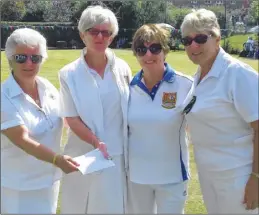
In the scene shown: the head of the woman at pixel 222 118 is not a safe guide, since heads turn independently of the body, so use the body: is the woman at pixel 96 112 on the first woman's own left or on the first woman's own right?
on the first woman's own right

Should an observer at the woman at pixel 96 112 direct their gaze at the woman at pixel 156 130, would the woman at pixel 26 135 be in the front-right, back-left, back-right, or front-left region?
back-right

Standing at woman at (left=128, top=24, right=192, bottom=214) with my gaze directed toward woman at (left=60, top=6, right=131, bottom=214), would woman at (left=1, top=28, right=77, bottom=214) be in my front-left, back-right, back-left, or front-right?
front-left

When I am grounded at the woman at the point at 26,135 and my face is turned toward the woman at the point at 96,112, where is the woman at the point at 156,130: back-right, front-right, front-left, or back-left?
front-right

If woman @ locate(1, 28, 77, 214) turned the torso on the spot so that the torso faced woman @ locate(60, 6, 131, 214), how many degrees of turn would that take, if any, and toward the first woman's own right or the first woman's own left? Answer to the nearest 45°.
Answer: approximately 90° to the first woman's own left

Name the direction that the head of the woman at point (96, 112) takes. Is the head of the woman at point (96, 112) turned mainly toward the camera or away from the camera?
toward the camera

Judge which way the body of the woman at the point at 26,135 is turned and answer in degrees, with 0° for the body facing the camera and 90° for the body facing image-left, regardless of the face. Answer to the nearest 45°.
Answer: approximately 315°

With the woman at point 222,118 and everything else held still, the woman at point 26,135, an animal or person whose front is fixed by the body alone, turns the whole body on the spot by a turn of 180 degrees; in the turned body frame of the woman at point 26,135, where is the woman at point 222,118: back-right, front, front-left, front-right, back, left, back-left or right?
back-right

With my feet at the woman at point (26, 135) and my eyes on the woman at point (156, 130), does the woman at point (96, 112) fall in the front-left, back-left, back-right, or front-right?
front-left

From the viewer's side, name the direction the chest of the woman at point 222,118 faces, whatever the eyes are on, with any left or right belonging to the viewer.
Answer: facing the viewer and to the left of the viewer
